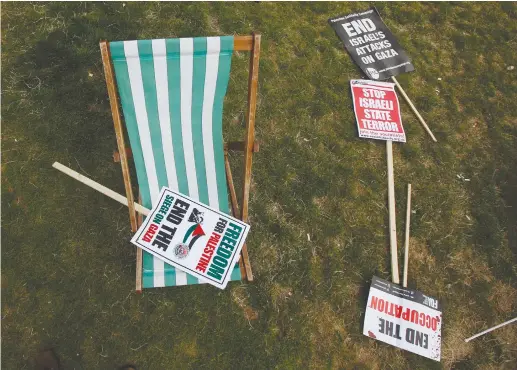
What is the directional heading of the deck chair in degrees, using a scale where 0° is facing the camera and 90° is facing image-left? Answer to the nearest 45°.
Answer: approximately 0°

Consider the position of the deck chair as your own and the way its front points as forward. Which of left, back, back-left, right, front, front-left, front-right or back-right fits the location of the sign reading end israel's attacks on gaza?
back-left

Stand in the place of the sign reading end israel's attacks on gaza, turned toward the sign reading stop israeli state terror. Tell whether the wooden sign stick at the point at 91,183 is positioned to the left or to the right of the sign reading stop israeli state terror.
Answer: right

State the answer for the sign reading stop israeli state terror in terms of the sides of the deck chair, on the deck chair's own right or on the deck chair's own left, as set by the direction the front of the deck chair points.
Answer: on the deck chair's own left

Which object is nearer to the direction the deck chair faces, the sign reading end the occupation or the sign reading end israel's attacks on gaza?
the sign reading end the occupation

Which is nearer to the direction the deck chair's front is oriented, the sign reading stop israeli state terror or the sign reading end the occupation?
the sign reading end the occupation
